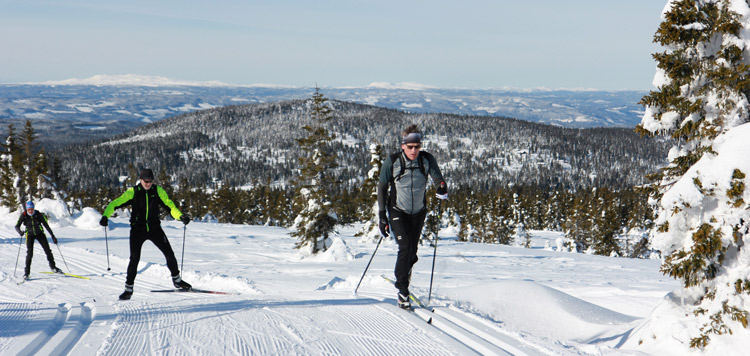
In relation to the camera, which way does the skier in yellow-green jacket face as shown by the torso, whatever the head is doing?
toward the camera

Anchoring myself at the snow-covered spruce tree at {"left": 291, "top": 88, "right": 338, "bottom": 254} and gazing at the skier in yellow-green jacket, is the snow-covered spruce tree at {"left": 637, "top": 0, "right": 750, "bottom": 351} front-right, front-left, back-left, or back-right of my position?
front-left

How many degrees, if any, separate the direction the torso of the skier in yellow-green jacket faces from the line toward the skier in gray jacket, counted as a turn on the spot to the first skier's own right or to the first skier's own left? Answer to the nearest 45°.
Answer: approximately 45° to the first skier's own left

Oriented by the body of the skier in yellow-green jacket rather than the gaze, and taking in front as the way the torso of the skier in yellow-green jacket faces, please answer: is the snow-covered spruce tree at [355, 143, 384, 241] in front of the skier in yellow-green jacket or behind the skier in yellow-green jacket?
behind

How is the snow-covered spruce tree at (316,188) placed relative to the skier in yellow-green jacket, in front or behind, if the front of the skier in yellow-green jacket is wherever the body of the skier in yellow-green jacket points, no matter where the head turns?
behind

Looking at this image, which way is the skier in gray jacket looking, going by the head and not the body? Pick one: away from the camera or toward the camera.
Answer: toward the camera

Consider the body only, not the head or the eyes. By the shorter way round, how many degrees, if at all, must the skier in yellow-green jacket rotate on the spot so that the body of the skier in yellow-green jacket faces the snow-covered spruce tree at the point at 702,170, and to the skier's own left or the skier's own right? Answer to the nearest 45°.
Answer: approximately 45° to the skier's own left
